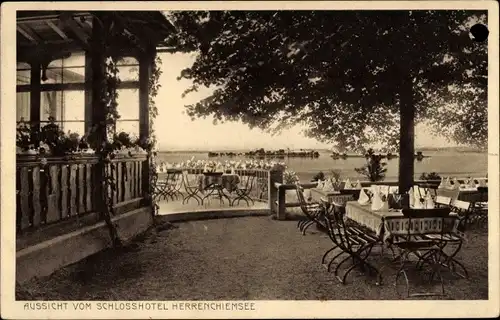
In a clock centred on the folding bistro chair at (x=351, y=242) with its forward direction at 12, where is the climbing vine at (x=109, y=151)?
The climbing vine is roughly at 8 o'clock from the folding bistro chair.

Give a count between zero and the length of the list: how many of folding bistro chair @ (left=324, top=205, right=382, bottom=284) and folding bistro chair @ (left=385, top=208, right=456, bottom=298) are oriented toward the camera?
0

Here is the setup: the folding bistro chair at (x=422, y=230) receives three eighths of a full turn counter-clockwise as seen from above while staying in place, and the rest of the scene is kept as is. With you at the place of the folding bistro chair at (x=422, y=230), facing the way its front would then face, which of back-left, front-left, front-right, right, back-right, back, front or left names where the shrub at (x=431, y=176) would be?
back-right

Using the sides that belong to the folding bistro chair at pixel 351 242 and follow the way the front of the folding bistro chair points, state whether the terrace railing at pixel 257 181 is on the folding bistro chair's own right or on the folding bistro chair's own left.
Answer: on the folding bistro chair's own left

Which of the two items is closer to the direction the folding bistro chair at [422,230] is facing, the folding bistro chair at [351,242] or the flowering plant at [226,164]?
the flowering plant

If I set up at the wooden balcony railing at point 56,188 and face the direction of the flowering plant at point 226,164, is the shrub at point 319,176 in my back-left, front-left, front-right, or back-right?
front-right

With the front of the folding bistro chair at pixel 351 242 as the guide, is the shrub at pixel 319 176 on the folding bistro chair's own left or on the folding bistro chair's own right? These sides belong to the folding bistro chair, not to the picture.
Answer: on the folding bistro chair's own left

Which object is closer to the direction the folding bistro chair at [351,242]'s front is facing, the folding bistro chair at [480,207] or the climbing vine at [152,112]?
the folding bistro chair

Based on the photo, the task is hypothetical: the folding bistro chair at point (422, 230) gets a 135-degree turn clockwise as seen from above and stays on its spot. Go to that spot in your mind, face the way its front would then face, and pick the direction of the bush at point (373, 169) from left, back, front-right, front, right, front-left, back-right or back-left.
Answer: back-left

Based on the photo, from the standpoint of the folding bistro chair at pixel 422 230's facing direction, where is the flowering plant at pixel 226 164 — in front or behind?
in front

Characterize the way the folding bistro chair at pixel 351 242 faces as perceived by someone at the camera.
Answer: facing away from the viewer and to the right of the viewer

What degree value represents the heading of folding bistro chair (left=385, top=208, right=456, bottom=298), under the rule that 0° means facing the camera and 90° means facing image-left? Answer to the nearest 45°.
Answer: approximately 180°

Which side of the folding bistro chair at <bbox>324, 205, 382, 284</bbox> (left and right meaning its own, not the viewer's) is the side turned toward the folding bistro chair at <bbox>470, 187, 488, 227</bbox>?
front

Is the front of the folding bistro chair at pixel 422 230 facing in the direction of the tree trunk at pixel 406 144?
yes

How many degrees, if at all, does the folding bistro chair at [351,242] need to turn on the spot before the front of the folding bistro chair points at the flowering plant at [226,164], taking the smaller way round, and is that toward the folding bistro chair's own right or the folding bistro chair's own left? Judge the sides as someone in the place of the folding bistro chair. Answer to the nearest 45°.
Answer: approximately 90° to the folding bistro chair's own left

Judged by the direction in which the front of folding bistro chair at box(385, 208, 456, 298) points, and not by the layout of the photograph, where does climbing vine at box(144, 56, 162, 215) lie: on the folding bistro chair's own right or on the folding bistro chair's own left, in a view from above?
on the folding bistro chair's own left

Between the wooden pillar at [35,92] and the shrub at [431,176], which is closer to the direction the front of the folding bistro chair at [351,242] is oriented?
the shrub
